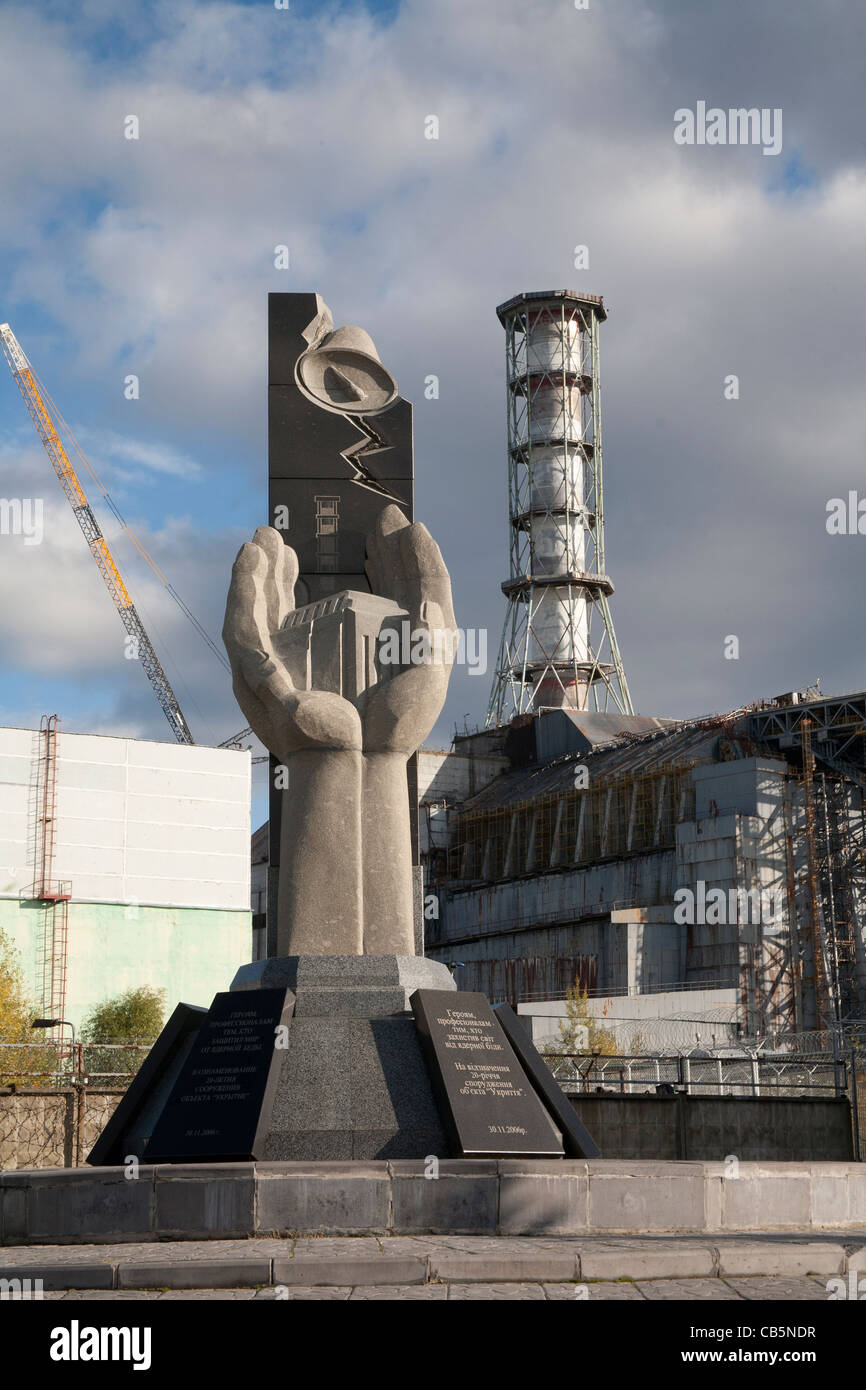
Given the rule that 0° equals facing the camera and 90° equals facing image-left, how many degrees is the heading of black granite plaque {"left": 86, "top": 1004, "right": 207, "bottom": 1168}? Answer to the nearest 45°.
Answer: approximately 90°

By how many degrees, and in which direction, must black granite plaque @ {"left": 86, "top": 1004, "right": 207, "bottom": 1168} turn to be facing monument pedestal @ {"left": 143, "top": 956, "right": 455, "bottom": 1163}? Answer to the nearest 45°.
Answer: approximately 135° to its left

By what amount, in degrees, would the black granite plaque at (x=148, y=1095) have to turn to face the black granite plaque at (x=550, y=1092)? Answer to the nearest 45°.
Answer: approximately 180°

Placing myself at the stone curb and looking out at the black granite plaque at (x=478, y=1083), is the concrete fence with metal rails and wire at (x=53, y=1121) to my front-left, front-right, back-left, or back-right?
front-left

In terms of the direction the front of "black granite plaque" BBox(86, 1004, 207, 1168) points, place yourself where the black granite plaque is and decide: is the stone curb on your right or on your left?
on your left

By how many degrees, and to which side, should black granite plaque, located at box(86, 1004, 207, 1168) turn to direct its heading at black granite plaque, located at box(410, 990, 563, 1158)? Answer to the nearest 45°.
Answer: approximately 135° to its left

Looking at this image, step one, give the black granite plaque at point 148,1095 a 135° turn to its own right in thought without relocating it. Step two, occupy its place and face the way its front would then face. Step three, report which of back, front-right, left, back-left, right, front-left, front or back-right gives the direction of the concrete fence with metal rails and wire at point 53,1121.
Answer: front-left
